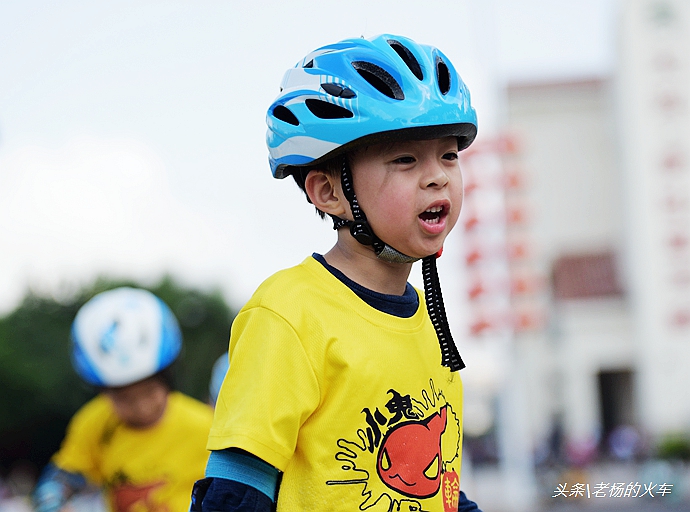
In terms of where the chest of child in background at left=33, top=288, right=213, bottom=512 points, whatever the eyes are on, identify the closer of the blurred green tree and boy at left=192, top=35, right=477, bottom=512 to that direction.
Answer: the boy

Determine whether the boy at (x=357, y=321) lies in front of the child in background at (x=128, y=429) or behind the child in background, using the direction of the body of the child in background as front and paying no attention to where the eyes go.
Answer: in front

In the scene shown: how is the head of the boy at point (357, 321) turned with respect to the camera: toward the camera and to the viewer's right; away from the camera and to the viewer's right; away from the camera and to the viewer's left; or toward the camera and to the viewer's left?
toward the camera and to the viewer's right

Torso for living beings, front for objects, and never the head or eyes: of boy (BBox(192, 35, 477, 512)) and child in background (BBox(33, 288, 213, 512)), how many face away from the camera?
0

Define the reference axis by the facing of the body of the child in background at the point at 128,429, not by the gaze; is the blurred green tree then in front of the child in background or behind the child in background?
behind

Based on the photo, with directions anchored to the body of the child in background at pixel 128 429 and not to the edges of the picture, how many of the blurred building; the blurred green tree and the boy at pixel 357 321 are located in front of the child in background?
1

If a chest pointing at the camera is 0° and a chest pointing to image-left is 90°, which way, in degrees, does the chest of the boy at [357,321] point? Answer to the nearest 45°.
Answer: approximately 315°

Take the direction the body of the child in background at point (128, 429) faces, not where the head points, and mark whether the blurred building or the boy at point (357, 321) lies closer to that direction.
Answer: the boy

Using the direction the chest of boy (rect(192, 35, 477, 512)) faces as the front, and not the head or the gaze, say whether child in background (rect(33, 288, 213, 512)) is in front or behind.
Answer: behind

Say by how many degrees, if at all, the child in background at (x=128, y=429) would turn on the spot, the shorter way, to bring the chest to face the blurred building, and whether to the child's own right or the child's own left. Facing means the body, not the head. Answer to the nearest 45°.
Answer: approximately 135° to the child's own left

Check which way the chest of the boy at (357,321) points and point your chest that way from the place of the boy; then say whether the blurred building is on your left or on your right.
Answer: on your left
